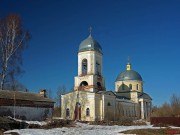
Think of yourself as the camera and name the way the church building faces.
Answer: facing the viewer and to the left of the viewer
